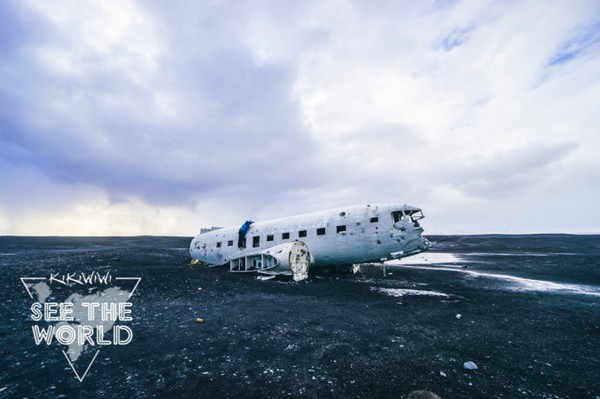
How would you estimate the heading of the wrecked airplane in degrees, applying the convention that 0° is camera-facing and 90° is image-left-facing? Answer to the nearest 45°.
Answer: approximately 315°
